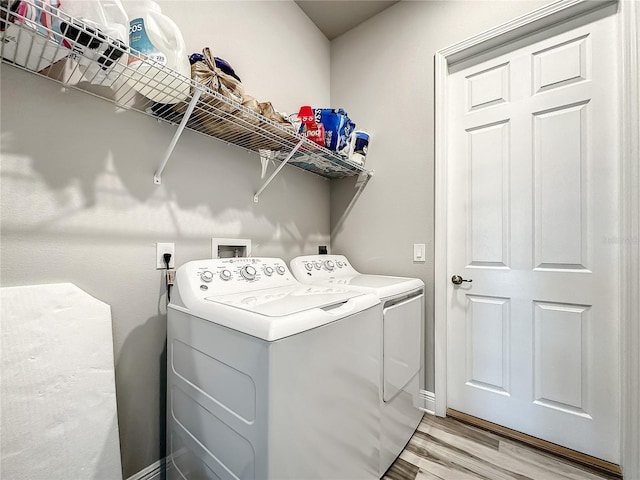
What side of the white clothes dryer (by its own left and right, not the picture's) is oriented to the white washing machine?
right

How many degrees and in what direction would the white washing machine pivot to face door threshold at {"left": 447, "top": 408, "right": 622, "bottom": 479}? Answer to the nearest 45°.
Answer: approximately 45° to its left

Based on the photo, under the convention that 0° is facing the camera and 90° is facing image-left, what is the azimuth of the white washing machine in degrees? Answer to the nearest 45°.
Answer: approximately 315°

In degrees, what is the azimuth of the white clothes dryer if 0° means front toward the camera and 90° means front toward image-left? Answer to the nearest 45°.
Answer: approximately 315°

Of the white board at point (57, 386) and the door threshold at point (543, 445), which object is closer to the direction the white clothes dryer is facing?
the door threshold

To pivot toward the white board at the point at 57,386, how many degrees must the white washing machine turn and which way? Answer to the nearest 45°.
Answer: approximately 135° to its right

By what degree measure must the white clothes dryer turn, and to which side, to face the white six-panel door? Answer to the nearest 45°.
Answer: approximately 45° to its left
